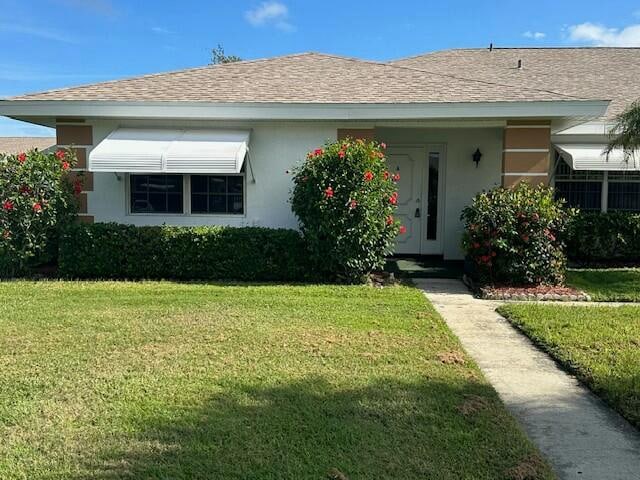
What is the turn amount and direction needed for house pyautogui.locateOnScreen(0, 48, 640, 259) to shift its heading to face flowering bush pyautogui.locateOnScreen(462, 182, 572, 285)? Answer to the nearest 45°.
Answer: approximately 45° to its left

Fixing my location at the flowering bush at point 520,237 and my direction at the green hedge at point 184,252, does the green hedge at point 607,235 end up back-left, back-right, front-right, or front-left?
back-right

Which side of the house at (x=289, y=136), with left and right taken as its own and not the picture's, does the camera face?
front

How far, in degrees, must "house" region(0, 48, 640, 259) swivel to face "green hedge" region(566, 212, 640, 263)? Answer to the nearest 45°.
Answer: approximately 90° to its left

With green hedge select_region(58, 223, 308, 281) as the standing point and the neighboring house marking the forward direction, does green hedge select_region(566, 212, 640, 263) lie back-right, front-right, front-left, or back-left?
back-right

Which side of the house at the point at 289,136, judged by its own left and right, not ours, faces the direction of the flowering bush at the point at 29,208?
right

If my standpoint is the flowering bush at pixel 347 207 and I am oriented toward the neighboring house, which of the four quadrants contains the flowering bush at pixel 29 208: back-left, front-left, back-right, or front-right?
front-left

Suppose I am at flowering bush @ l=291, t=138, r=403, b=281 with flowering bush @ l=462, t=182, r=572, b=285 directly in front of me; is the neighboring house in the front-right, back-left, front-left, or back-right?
back-left

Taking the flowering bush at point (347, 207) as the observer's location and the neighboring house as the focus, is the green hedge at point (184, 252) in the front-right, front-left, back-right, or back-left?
front-left

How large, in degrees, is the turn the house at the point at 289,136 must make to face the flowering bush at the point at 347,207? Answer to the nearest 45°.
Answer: approximately 45° to its left

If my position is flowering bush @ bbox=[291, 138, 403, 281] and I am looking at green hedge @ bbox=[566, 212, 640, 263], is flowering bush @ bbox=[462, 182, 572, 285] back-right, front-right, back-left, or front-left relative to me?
front-right

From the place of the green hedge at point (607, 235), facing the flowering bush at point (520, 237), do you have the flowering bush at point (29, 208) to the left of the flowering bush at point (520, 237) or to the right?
right

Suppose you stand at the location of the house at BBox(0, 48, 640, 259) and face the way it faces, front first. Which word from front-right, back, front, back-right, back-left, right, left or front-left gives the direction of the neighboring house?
back-right

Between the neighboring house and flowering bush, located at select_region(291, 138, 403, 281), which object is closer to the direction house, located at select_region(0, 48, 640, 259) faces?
the flowering bush
